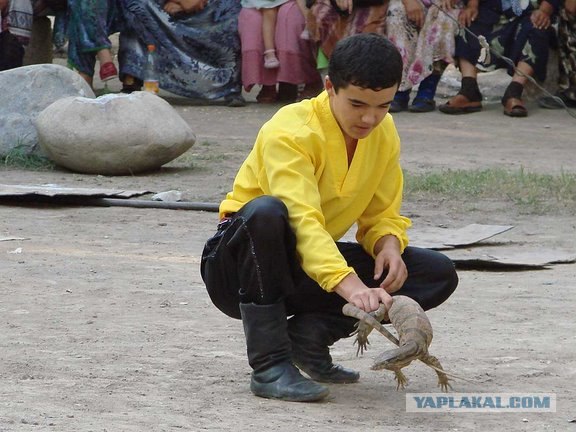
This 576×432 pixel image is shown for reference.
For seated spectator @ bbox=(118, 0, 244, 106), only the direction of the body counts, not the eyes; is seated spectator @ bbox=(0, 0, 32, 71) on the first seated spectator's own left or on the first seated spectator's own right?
on the first seated spectator's own right

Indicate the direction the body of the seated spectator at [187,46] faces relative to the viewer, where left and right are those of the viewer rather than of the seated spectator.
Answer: facing the viewer

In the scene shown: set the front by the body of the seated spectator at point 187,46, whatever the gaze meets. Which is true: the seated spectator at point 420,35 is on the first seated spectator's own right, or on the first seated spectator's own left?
on the first seated spectator's own left

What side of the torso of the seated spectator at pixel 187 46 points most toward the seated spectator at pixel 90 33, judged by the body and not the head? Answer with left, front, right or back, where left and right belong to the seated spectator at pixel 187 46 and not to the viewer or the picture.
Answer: right

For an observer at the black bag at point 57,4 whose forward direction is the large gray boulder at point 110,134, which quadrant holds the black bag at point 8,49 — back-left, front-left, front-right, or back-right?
front-right

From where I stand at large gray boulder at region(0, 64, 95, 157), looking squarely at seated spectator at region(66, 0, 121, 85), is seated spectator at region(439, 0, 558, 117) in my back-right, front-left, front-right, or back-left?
front-right

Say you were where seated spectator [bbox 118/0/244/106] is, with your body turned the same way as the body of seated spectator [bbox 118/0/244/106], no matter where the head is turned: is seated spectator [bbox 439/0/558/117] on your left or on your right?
on your left

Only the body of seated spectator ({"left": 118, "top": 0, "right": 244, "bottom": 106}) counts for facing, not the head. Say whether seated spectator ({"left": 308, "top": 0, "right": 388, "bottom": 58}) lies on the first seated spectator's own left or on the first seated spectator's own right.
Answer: on the first seated spectator's own left

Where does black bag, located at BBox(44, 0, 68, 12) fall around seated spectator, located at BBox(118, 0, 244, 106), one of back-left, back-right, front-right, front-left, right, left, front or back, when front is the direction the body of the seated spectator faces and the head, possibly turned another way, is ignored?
right

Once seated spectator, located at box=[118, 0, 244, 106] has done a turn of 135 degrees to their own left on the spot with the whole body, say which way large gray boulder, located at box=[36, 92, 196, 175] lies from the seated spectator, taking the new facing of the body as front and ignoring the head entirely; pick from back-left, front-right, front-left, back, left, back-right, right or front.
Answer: back-right
